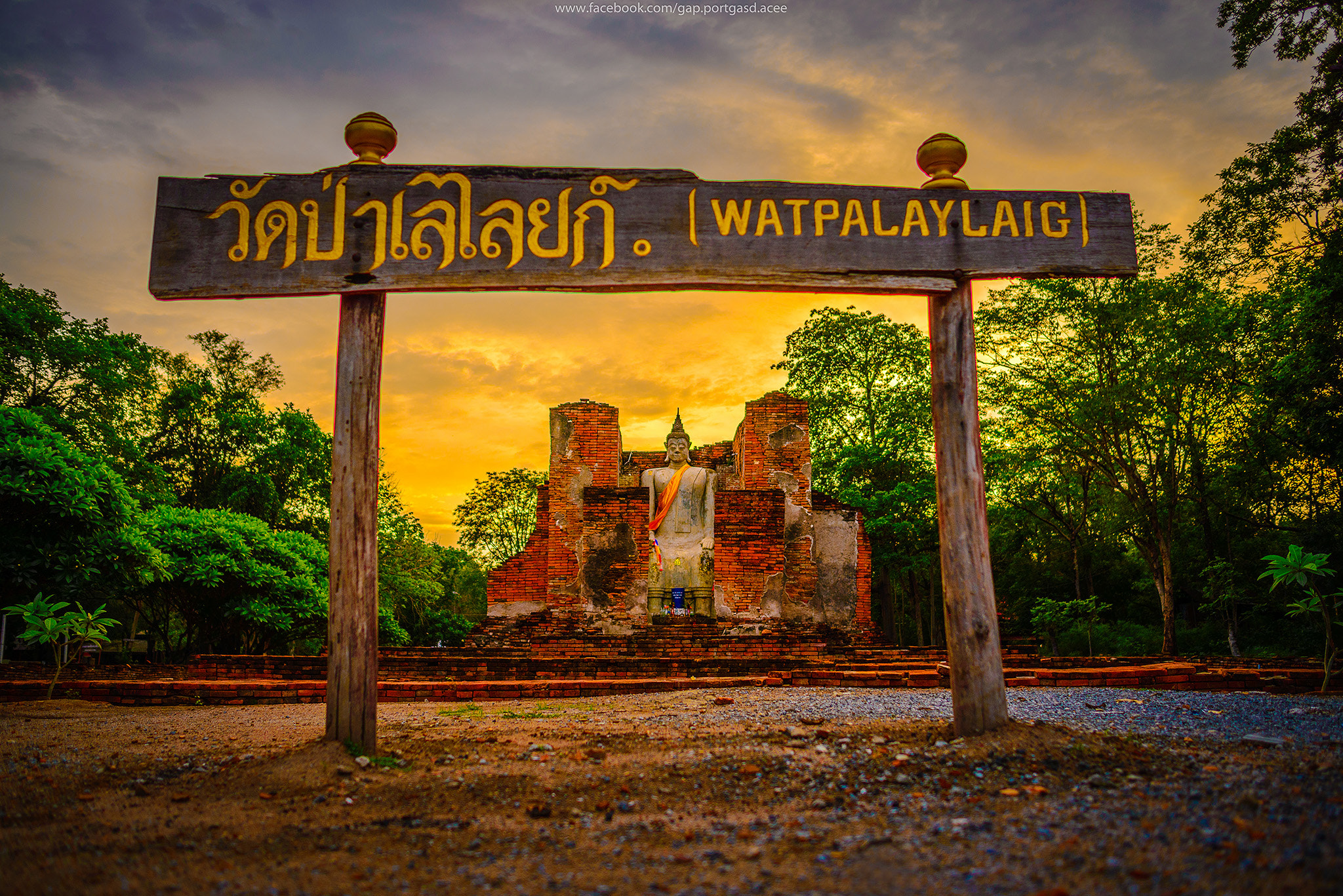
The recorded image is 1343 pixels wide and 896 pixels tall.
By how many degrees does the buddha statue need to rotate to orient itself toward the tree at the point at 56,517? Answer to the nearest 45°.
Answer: approximately 45° to its right

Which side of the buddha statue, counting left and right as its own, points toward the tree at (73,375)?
right

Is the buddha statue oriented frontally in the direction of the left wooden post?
yes

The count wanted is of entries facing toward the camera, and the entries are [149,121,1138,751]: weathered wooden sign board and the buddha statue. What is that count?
2

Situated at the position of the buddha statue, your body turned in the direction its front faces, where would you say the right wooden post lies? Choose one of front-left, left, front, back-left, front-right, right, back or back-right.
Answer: front

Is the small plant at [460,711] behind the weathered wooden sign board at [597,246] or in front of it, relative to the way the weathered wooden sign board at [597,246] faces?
behind

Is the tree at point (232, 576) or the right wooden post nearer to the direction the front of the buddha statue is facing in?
the right wooden post

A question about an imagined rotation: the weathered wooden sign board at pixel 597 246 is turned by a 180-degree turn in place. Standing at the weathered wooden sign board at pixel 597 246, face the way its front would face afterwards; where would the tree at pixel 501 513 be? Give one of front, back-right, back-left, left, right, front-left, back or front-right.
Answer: front

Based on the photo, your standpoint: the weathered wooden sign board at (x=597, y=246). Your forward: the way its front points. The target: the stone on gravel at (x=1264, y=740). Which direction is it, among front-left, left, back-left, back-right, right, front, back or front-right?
left

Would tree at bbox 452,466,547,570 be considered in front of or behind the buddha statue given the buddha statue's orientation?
behind

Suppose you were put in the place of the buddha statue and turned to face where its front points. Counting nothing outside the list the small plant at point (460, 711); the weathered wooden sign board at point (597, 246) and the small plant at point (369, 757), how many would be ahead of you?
3

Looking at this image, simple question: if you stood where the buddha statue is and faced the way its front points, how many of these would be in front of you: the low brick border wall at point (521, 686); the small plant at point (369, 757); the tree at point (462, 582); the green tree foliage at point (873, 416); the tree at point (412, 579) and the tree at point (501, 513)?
2

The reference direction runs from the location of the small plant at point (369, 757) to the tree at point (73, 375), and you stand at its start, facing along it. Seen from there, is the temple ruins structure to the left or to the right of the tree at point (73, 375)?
right

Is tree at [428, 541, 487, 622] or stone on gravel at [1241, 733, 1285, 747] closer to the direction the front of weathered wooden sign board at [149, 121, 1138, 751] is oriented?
the stone on gravel
